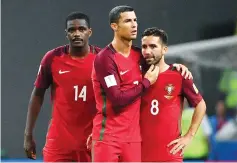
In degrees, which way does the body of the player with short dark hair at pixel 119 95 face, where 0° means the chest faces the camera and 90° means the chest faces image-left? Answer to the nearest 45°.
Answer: approximately 315°

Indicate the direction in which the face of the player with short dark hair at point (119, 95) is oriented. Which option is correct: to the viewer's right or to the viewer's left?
to the viewer's right

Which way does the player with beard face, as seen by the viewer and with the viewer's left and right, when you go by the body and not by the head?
facing the viewer and to the left of the viewer

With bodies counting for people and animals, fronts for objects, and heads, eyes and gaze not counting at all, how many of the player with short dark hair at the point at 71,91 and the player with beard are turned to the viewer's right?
0

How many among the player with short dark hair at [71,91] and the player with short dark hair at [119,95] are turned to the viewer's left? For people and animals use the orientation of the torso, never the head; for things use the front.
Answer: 0

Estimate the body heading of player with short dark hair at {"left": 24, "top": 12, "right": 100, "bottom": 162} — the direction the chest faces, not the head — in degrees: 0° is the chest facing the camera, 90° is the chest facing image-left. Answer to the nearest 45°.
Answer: approximately 0°

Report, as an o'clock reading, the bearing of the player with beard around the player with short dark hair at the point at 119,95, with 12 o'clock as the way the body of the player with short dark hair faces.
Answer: The player with beard is roughly at 10 o'clock from the player with short dark hair.

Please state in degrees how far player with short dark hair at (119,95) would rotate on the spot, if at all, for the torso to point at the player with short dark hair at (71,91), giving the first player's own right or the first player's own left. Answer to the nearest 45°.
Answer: approximately 180°
